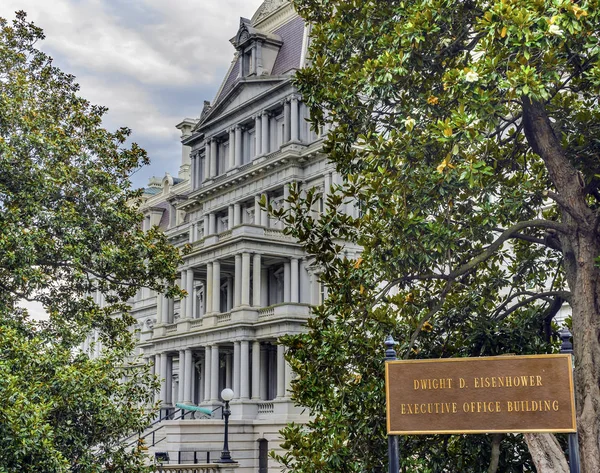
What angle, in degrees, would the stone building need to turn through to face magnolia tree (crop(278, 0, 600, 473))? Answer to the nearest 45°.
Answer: approximately 45° to its left

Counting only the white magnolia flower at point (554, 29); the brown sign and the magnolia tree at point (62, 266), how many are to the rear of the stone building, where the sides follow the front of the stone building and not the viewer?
0

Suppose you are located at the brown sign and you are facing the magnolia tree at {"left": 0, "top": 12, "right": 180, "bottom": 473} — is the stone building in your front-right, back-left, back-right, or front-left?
front-right

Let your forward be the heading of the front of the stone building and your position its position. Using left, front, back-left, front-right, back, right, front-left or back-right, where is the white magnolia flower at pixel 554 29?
front-left

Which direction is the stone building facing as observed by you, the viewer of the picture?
facing the viewer and to the left of the viewer

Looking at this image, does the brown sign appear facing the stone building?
no

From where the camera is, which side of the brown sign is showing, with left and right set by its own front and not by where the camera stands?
front

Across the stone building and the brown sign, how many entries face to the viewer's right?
0

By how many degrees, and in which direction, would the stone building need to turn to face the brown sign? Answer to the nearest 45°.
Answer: approximately 45° to its left
